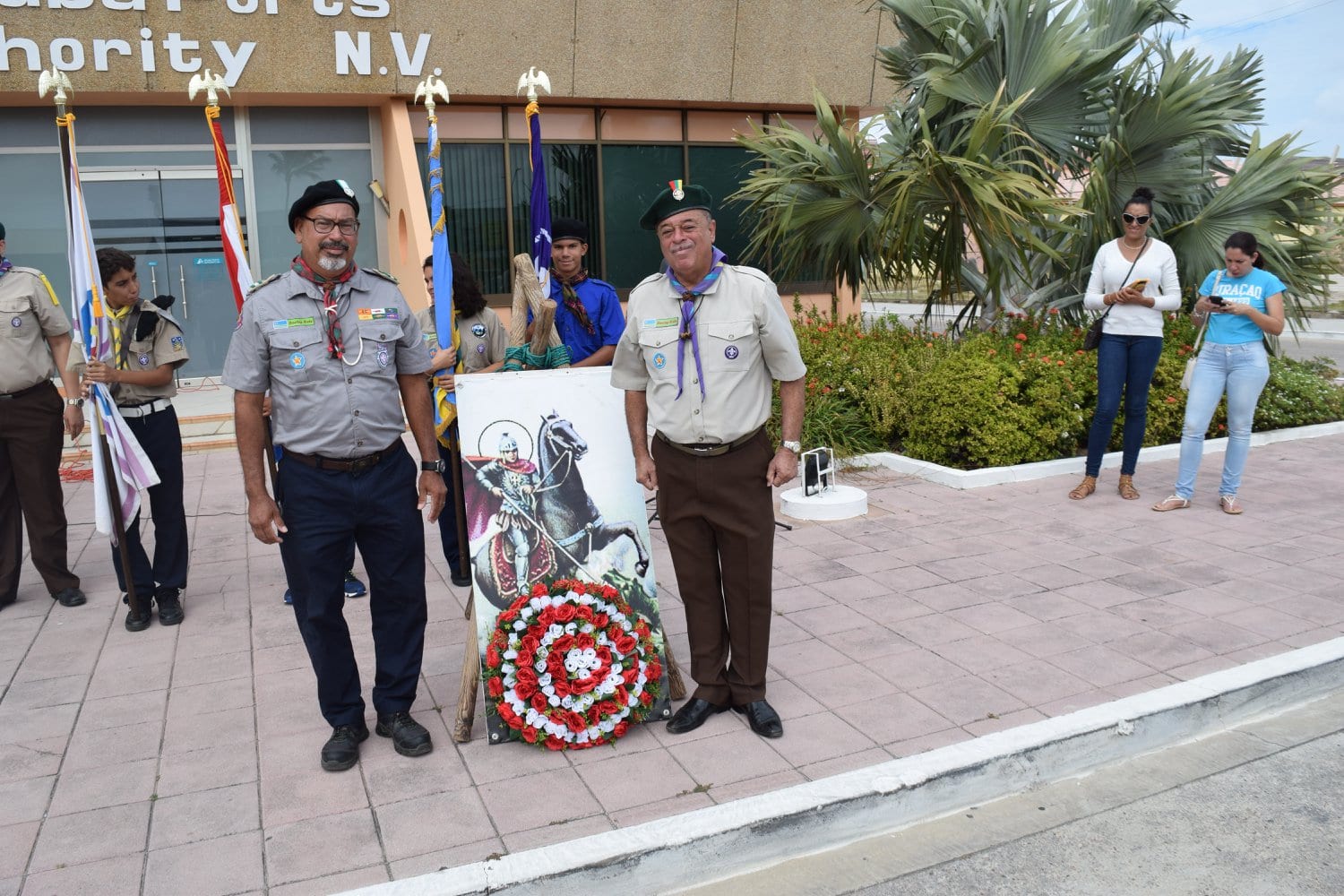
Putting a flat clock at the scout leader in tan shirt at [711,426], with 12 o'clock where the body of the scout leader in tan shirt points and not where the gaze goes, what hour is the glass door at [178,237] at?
The glass door is roughly at 5 o'clock from the scout leader in tan shirt.

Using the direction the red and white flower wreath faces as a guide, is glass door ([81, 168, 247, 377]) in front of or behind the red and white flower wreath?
behind

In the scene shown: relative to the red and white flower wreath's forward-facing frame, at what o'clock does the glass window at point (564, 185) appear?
The glass window is roughly at 6 o'clock from the red and white flower wreath.

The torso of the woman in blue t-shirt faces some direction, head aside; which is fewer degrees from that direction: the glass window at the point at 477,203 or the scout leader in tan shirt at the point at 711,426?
the scout leader in tan shirt
